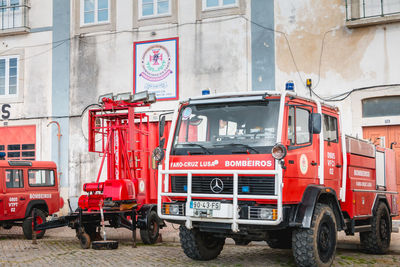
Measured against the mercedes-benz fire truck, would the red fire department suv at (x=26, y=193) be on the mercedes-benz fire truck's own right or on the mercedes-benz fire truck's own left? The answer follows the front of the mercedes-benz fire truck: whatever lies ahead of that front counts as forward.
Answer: on the mercedes-benz fire truck's own right

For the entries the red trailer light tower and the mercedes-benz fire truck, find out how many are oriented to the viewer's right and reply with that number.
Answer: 0

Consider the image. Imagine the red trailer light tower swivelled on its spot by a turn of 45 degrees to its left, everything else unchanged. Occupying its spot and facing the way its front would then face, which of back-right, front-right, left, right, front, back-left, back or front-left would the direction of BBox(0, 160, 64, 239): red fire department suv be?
back-right

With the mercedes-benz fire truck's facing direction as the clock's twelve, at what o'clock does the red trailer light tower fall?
The red trailer light tower is roughly at 3 o'clock from the mercedes-benz fire truck.

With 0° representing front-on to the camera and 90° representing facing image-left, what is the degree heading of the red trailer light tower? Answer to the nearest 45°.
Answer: approximately 45°

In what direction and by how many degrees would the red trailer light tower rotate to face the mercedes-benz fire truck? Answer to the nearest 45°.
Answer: approximately 90° to its left

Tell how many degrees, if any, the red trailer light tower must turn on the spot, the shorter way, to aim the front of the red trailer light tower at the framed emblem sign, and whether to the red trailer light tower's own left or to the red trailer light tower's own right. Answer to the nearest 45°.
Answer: approximately 135° to the red trailer light tower's own right

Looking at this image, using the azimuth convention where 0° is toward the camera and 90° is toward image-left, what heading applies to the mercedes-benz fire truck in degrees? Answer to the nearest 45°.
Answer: approximately 45°

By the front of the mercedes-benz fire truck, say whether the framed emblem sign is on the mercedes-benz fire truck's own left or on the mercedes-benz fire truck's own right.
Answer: on the mercedes-benz fire truck's own right
